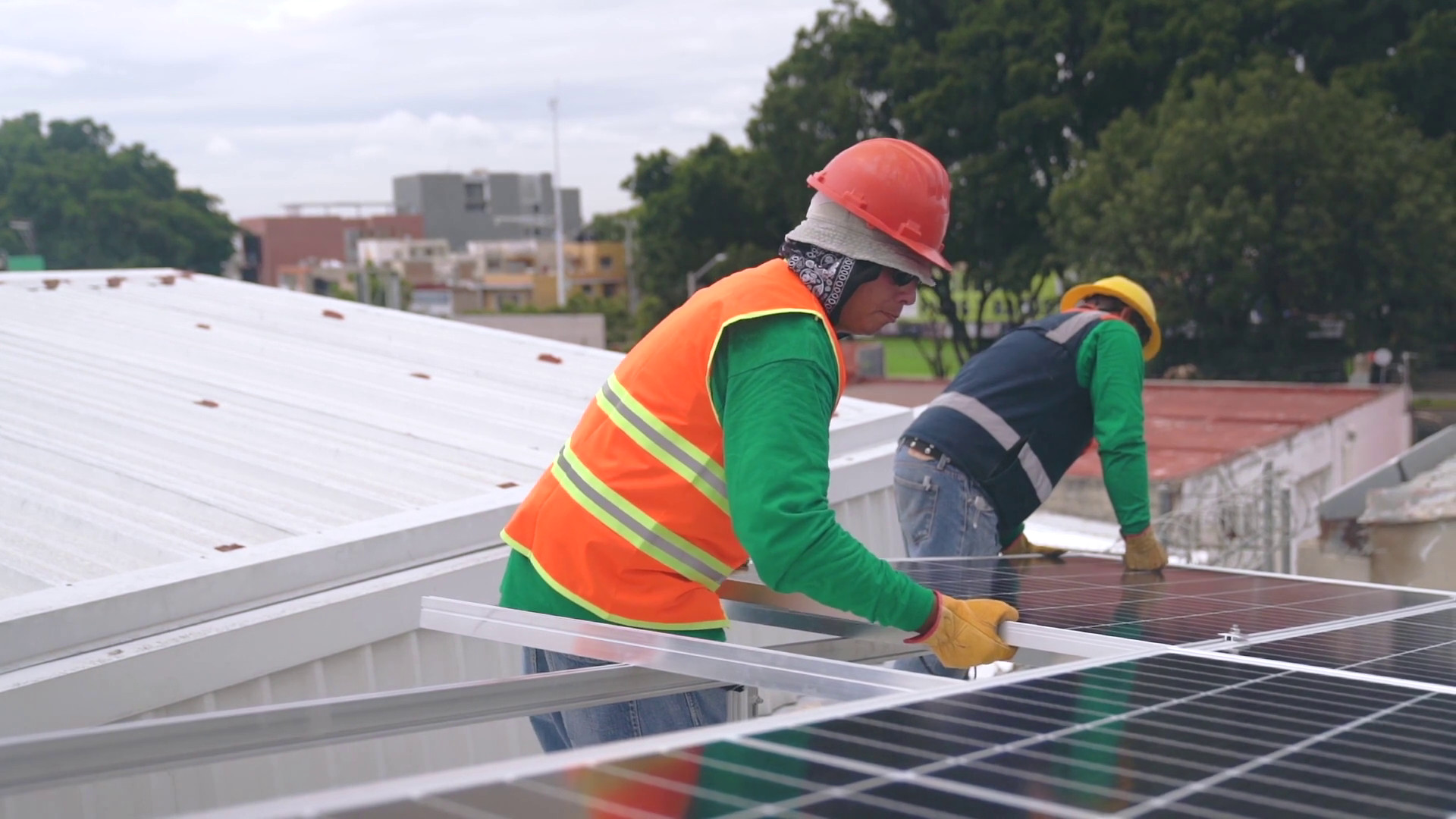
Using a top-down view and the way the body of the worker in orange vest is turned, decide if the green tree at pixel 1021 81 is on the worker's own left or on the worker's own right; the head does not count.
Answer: on the worker's own left

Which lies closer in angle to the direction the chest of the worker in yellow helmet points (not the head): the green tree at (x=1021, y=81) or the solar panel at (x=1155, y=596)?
the green tree

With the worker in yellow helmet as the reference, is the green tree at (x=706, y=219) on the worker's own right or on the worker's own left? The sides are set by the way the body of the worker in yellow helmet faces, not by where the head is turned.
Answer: on the worker's own left

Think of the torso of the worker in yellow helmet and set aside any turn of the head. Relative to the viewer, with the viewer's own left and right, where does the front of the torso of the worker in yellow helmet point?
facing away from the viewer and to the right of the viewer

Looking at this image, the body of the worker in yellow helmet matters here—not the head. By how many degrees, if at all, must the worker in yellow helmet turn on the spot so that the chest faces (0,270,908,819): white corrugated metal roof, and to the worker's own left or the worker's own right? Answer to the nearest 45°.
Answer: approximately 135° to the worker's own left

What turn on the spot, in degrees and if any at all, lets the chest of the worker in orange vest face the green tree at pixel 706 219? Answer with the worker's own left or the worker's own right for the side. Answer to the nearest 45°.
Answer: approximately 90° to the worker's own left

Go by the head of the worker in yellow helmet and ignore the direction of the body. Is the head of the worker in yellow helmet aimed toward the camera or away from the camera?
away from the camera

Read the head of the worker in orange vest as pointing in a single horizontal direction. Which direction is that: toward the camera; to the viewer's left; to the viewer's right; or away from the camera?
to the viewer's right

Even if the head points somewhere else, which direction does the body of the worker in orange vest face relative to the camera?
to the viewer's right
